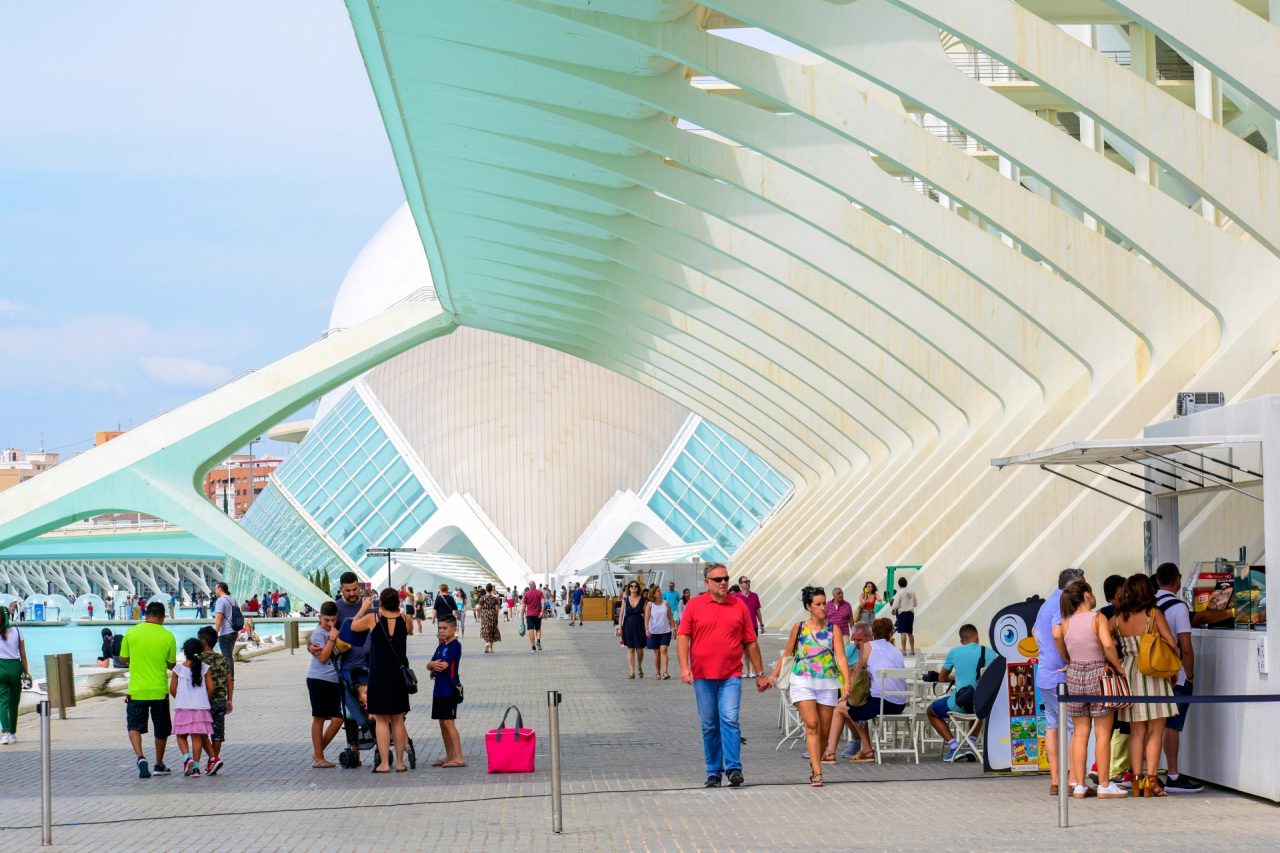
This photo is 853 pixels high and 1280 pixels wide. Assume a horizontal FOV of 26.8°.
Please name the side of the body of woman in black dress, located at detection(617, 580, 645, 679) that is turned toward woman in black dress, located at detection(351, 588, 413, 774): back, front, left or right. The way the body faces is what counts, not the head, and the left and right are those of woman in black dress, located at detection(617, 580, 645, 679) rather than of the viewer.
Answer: front

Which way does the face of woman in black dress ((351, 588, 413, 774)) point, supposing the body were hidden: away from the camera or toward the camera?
away from the camera

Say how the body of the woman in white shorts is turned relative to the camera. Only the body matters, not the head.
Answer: toward the camera

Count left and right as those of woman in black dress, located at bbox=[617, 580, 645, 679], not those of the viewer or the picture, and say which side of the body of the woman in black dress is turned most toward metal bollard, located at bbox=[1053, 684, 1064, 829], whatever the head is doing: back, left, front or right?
front

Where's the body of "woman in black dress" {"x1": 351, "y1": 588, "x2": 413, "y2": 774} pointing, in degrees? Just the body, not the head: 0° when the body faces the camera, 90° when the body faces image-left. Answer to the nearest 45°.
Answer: approximately 180°

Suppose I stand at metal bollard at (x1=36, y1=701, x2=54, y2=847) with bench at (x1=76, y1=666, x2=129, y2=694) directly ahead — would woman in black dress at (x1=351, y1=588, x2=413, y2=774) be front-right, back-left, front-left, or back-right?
front-right

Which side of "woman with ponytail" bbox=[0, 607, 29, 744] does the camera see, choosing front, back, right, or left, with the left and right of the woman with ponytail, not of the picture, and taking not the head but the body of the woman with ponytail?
back

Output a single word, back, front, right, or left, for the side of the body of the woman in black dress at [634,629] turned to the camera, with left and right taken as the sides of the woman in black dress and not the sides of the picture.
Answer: front

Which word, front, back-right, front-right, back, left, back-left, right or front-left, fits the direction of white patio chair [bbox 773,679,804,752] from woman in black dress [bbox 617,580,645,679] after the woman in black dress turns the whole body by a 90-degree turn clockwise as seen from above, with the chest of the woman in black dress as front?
left

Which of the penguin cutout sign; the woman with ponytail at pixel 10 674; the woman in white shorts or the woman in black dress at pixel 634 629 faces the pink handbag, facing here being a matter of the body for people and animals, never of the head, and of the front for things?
the woman in black dress

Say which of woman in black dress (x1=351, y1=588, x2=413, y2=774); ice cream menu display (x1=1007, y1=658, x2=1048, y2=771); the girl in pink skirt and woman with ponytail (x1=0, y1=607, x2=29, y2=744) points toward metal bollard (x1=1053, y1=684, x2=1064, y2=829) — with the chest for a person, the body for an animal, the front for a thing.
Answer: the ice cream menu display

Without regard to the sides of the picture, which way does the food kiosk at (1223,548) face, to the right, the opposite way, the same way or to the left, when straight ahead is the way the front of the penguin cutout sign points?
to the right

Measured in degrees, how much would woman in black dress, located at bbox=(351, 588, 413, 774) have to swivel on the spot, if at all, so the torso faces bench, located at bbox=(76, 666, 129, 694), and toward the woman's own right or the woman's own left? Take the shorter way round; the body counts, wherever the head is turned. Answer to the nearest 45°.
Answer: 0° — they already face it

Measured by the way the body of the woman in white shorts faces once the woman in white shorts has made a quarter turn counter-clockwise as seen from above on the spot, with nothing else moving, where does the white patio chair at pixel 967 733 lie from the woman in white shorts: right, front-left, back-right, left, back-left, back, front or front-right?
front-left

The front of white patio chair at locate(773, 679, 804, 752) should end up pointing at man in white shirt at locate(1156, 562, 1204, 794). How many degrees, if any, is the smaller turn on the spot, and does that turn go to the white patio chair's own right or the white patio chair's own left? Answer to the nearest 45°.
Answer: approximately 45° to the white patio chair's own right

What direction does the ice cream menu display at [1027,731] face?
toward the camera

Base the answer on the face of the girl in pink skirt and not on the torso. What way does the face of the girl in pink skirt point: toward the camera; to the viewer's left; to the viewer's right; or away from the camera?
away from the camera
